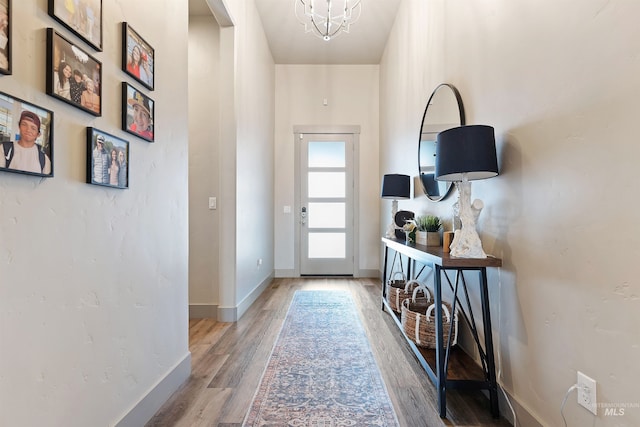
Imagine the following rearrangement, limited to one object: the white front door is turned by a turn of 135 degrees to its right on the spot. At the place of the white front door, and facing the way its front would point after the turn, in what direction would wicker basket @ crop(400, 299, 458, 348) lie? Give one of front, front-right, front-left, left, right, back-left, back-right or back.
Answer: back-left

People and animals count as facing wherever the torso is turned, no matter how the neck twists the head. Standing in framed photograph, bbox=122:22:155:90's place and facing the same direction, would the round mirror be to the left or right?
on its left

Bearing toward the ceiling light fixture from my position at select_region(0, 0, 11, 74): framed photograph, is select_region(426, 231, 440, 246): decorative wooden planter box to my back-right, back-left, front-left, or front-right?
front-right

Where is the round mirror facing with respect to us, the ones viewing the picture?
facing the viewer and to the left of the viewer

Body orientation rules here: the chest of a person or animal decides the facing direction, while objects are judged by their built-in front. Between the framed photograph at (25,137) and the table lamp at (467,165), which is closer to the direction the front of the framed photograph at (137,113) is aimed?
the table lamp

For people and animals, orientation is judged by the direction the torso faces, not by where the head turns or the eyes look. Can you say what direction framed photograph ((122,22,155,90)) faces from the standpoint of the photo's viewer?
facing the viewer and to the right of the viewer

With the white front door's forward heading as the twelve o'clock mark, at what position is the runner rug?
The runner rug is roughly at 12 o'clock from the white front door.

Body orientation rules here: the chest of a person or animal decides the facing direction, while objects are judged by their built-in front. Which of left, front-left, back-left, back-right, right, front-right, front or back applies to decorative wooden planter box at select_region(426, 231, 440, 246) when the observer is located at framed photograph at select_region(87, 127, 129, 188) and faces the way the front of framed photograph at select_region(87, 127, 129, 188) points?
front-left

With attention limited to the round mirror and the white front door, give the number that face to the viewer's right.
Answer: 0

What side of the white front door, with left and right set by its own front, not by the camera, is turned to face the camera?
front

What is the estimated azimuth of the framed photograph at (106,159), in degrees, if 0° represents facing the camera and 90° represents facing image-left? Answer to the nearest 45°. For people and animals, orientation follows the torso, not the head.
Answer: approximately 315°
